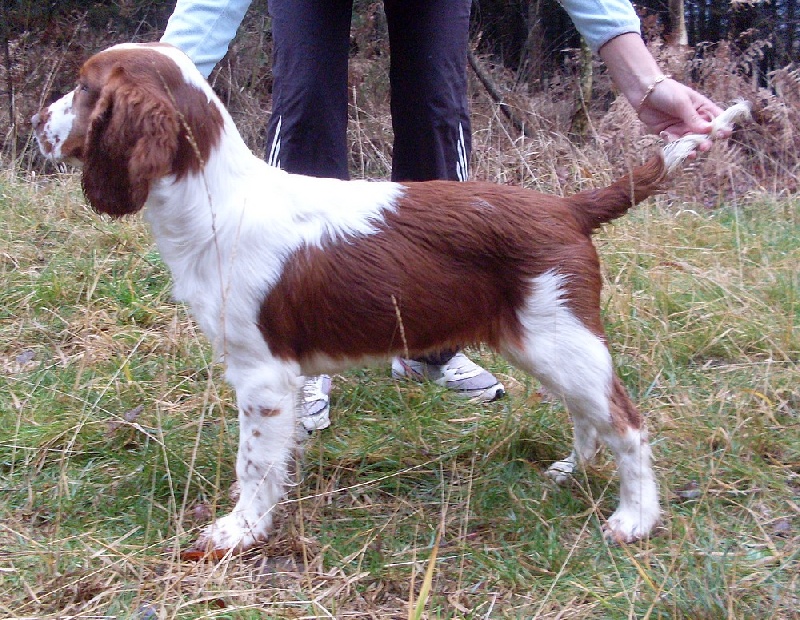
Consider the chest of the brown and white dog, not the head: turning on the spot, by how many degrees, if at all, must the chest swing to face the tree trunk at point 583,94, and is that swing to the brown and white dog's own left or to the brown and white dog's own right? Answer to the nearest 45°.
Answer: approximately 90° to the brown and white dog's own right

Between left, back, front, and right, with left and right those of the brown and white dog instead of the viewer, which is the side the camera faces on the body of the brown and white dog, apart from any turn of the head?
left
